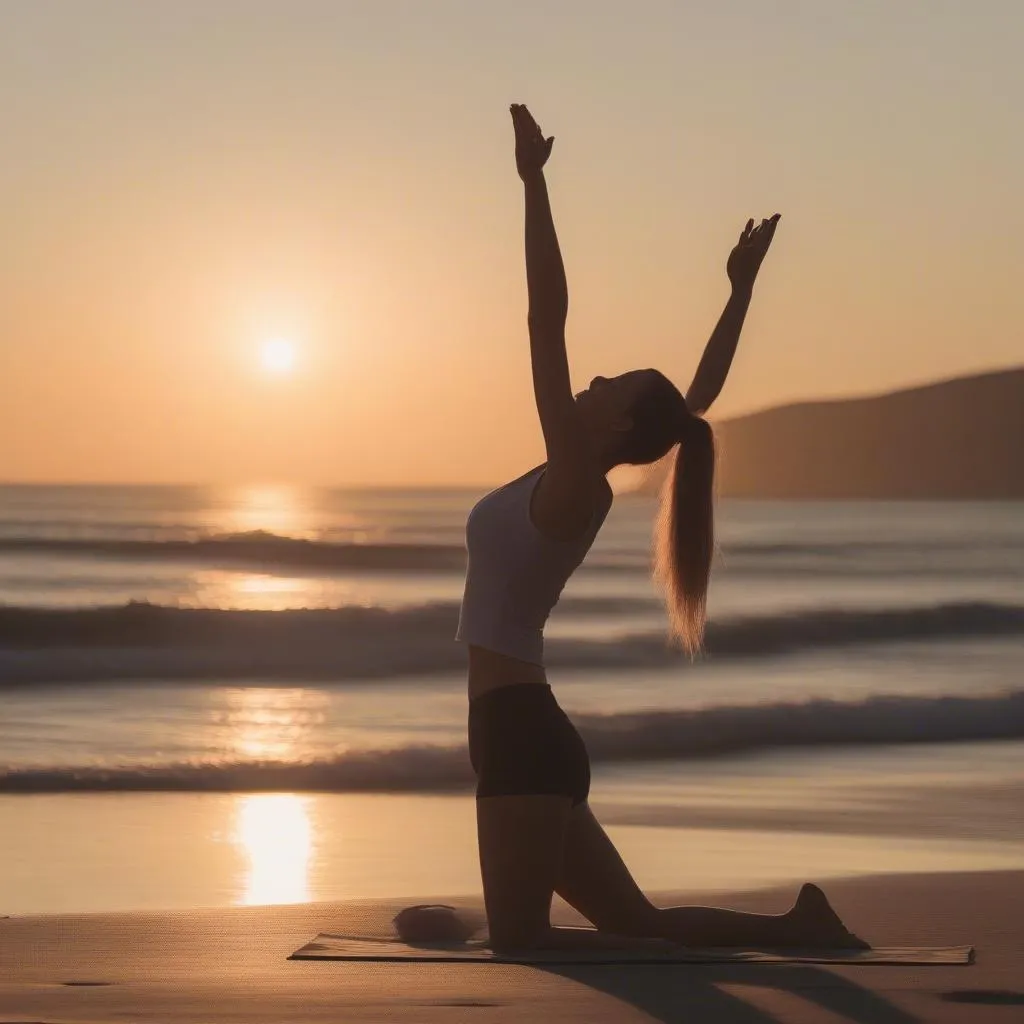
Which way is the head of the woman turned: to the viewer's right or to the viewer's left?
to the viewer's left

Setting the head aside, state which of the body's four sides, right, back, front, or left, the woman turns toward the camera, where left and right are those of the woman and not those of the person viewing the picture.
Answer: left

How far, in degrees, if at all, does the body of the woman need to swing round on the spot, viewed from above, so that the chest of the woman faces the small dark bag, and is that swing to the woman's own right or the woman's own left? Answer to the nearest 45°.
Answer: approximately 45° to the woman's own right
